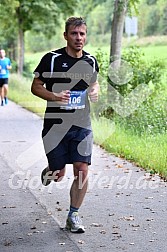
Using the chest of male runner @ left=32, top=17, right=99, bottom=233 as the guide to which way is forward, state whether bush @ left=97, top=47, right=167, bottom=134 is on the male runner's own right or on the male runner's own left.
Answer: on the male runner's own left

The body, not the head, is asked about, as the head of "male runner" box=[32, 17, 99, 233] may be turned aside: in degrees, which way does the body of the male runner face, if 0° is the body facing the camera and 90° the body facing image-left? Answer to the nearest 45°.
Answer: approximately 315°

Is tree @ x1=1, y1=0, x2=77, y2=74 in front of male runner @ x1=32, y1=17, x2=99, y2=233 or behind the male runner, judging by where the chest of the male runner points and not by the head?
behind
